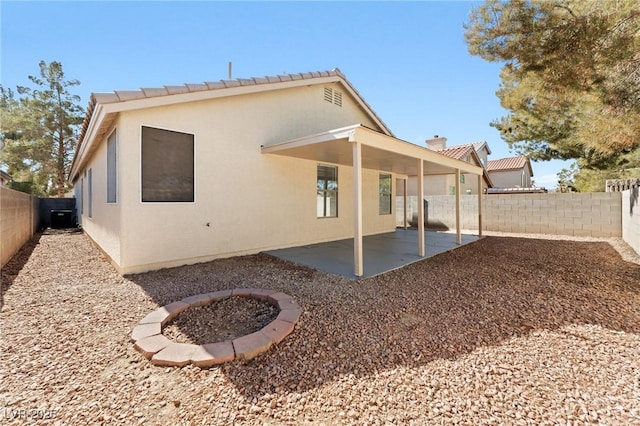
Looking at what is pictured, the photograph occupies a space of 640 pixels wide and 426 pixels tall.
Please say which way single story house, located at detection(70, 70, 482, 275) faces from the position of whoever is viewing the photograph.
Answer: facing away from the viewer and to the left of the viewer

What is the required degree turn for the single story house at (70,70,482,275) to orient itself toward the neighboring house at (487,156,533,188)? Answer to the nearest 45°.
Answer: approximately 90° to its right

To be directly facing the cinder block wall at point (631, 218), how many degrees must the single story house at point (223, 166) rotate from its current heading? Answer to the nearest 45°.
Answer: approximately 135° to its right

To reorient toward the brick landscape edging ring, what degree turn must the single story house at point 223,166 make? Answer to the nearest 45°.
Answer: approximately 135° to its left

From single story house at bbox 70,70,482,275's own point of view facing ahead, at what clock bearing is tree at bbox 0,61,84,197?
The tree is roughly at 12 o'clock from the single story house.

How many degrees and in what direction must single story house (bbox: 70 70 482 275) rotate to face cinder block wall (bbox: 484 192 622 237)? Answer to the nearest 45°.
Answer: approximately 135° to its right

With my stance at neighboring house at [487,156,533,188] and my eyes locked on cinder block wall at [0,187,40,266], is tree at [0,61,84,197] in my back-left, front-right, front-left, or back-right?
front-right

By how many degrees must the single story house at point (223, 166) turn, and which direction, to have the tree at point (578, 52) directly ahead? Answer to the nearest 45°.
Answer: approximately 135° to its right

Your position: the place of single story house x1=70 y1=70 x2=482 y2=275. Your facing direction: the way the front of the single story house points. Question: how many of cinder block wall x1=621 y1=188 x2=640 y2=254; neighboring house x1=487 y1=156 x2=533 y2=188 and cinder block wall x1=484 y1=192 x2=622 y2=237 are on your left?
0

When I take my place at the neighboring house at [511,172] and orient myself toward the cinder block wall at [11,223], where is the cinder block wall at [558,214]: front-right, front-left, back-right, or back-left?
front-left

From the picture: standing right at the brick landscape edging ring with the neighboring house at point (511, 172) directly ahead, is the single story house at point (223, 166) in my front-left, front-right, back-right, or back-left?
front-left
